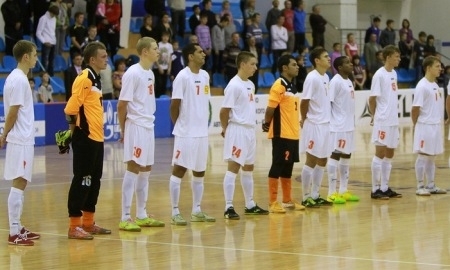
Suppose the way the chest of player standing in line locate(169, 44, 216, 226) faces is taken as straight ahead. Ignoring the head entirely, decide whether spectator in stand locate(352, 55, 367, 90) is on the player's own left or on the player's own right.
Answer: on the player's own left

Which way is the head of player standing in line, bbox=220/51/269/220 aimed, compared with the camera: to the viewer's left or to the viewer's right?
to the viewer's right

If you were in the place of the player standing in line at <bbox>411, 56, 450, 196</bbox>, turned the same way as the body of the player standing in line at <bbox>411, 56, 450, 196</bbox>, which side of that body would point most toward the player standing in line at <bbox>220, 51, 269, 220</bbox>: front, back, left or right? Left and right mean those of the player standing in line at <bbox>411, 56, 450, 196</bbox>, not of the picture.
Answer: right

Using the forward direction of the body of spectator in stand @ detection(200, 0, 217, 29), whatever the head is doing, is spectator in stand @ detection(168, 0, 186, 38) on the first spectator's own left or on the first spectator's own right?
on the first spectator's own right

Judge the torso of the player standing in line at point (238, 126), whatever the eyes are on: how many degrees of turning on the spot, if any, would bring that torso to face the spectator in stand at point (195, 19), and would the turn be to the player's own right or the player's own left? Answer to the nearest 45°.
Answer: approximately 135° to the player's own left

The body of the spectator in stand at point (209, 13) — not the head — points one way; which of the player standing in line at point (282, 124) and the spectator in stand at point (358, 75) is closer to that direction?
the player standing in line

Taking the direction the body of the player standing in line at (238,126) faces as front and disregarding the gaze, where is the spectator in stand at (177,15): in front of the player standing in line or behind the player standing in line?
behind
